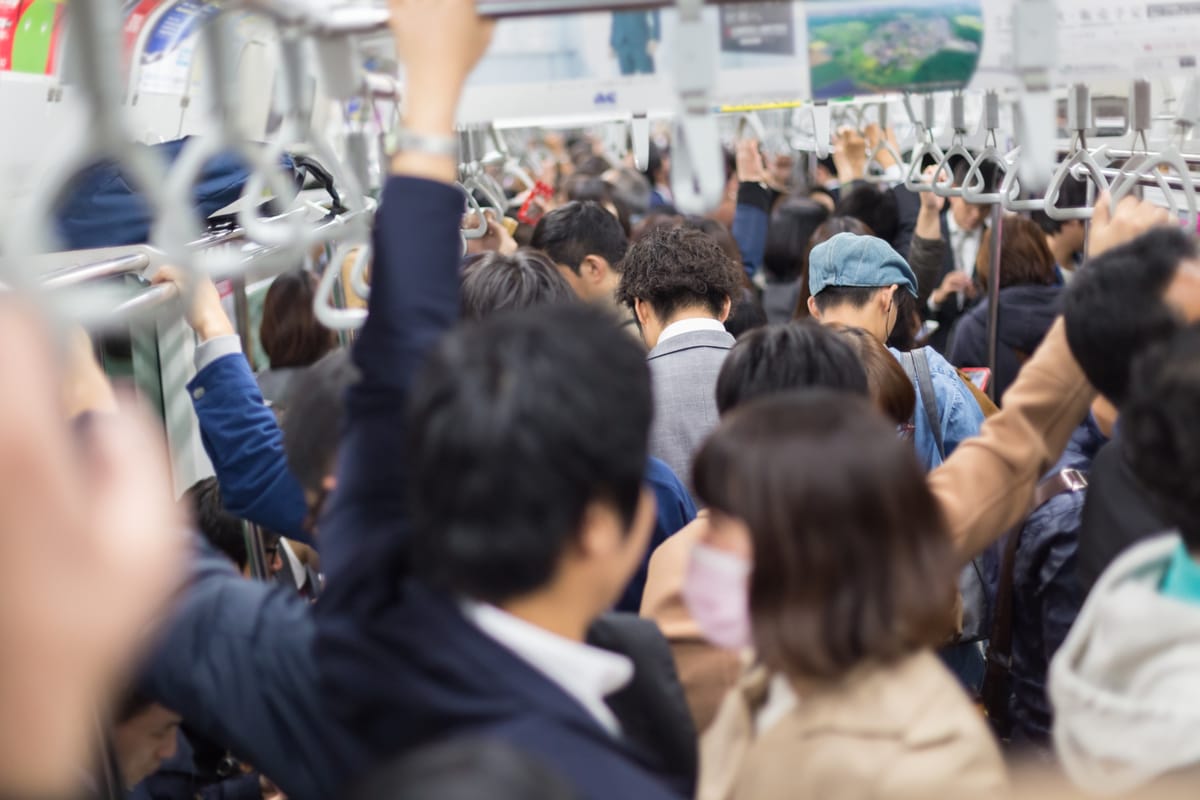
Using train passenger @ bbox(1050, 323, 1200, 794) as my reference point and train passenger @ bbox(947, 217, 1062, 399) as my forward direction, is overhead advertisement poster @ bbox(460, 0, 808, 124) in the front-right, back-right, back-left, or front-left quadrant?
front-left

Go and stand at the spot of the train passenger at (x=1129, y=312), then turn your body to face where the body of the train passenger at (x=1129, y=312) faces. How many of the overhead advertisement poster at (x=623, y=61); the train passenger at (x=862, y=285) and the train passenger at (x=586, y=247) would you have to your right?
0

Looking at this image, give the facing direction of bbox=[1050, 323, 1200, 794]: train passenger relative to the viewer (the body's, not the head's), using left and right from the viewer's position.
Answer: facing away from the viewer and to the right of the viewer

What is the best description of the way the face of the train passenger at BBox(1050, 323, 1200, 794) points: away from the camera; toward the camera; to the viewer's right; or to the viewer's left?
away from the camera

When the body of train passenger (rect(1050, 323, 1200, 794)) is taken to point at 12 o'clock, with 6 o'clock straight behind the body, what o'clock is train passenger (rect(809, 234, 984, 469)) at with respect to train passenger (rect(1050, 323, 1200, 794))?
train passenger (rect(809, 234, 984, 469)) is roughly at 10 o'clock from train passenger (rect(1050, 323, 1200, 794)).

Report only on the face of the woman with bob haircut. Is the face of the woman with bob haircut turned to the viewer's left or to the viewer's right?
to the viewer's left

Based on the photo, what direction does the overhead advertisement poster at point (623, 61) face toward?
toward the camera

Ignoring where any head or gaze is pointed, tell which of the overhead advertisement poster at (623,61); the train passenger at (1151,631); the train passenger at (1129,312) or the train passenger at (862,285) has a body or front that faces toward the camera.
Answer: the overhead advertisement poster

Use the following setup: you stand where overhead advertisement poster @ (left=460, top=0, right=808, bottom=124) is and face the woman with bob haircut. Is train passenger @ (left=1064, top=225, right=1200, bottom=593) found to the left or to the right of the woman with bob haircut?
left

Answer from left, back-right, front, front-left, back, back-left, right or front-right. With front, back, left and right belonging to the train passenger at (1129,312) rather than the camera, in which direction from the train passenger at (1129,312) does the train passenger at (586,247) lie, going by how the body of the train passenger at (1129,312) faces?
left

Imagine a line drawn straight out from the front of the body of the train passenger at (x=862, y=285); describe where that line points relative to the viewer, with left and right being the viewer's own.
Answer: facing away from the viewer and to the right of the viewer
